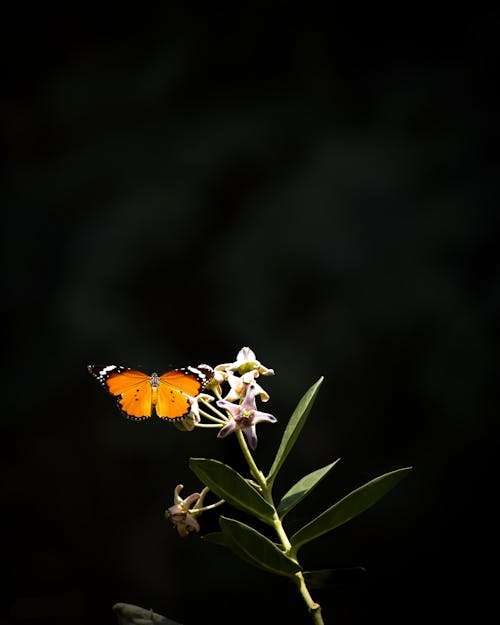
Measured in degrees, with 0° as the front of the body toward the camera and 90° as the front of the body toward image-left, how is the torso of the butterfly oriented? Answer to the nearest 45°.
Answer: approximately 180°
